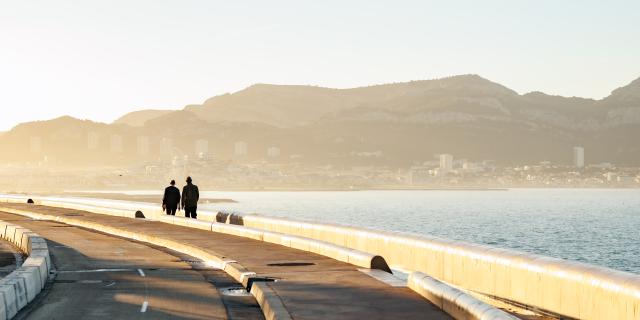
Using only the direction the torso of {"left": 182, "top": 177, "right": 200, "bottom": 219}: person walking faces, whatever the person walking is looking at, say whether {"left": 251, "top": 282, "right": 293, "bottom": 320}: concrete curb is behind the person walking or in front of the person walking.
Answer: behind

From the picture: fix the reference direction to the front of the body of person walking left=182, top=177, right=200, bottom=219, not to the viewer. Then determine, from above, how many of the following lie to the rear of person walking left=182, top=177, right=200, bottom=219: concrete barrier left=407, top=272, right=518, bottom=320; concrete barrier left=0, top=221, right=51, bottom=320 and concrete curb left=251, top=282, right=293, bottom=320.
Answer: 3

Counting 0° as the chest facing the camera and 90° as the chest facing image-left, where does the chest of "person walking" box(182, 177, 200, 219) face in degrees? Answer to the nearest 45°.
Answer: approximately 180°

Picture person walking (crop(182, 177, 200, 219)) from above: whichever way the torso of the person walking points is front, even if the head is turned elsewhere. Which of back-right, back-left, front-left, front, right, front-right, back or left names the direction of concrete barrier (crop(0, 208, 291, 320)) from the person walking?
back

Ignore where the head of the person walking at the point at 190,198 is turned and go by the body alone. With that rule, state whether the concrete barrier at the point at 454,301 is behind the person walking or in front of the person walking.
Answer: behind

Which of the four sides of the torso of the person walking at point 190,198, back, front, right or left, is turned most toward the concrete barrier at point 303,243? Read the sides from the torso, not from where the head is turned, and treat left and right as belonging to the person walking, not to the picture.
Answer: back

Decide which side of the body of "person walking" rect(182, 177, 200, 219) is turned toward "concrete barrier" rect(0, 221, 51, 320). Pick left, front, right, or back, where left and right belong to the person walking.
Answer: back
